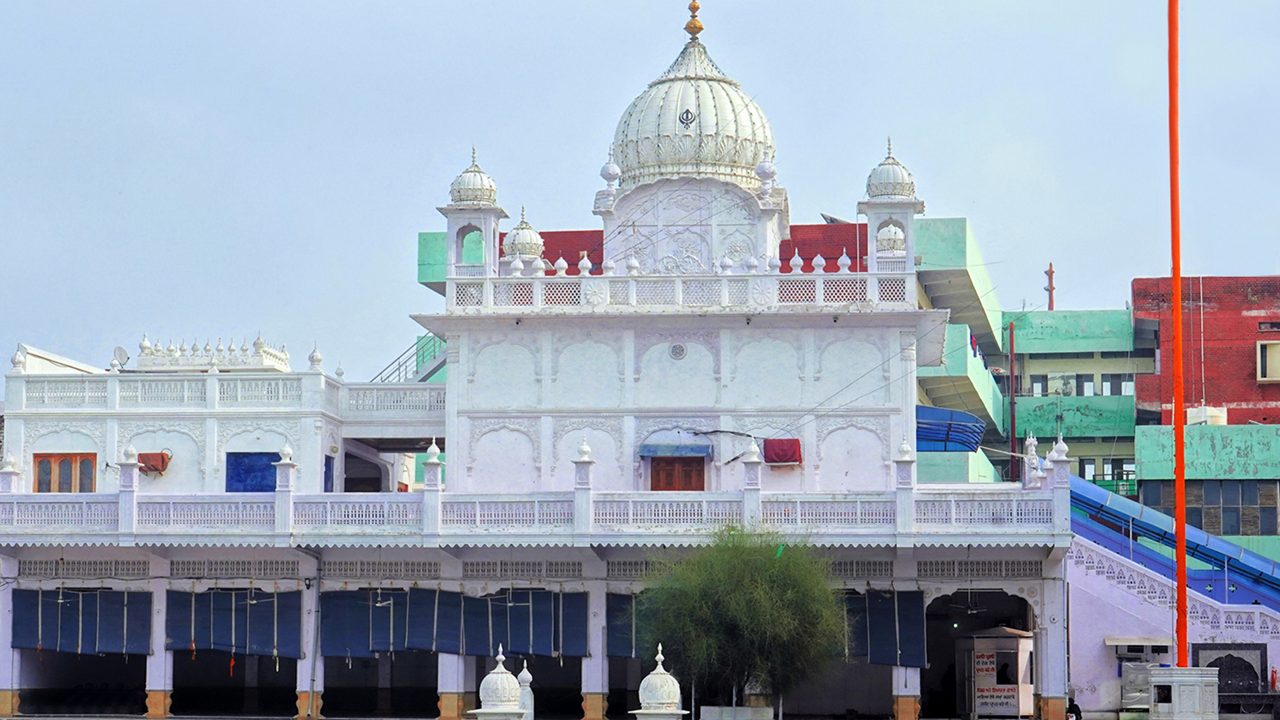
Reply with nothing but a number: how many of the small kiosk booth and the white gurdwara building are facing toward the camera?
2

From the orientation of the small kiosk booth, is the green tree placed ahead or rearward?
ahead

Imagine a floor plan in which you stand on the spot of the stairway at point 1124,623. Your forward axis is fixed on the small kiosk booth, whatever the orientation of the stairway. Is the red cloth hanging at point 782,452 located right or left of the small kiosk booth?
right

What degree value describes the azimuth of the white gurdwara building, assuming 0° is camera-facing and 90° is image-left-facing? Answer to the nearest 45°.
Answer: approximately 0°
